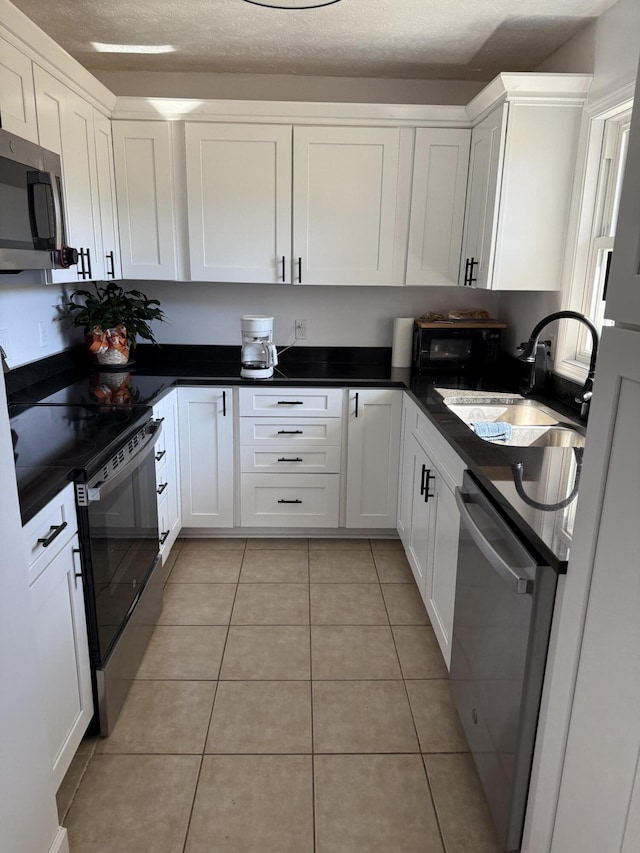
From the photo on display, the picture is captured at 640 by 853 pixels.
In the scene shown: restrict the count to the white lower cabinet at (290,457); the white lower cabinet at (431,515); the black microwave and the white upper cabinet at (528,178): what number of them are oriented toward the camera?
2

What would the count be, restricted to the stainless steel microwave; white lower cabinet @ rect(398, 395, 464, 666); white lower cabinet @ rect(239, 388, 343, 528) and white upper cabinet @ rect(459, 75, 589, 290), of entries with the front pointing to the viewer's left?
2

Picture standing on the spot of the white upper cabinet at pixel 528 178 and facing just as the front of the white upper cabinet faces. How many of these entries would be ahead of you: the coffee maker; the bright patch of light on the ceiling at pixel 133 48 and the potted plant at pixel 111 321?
3

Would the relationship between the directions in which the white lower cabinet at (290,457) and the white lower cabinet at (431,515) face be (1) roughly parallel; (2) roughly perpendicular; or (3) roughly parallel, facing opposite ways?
roughly perpendicular

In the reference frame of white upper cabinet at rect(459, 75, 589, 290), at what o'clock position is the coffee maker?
The coffee maker is roughly at 12 o'clock from the white upper cabinet.

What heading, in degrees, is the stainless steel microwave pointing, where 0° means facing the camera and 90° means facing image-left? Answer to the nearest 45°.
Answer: approximately 315°

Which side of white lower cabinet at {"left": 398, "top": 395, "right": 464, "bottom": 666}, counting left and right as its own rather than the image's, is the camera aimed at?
left

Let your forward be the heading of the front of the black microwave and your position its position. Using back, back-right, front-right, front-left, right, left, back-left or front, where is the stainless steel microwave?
front-right

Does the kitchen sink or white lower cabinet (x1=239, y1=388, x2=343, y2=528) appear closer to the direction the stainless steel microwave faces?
the kitchen sink

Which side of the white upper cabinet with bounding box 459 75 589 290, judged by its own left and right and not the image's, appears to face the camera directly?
left

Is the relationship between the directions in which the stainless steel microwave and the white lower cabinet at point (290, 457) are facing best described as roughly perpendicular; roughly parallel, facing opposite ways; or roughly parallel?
roughly perpendicular

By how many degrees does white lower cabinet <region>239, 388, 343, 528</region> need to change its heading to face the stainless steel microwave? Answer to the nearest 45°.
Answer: approximately 45° to its right

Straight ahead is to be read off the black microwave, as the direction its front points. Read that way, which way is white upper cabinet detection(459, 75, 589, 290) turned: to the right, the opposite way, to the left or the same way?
to the right
